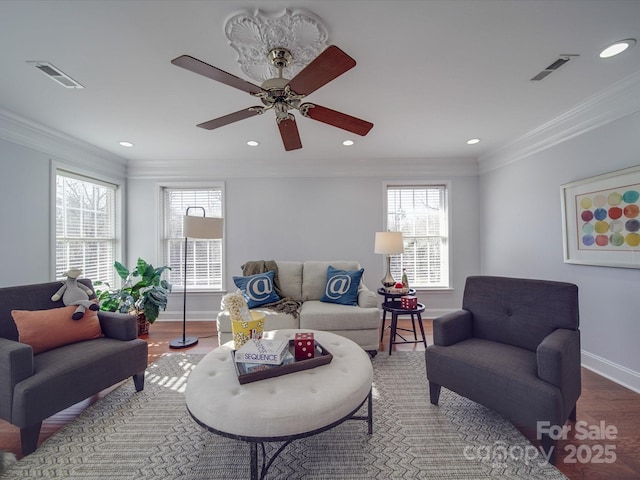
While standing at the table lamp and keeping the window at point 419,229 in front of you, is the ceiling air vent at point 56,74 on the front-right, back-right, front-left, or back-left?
back-left

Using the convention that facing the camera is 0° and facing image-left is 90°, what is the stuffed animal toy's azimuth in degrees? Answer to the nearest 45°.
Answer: approximately 315°

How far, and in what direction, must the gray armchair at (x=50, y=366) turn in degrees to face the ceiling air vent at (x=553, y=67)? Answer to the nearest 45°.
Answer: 0° — it already faces it

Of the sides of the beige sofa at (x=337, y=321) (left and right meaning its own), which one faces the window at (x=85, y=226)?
right

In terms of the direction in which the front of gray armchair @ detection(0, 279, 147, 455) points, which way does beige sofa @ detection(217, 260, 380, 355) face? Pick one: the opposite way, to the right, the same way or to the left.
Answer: to the right

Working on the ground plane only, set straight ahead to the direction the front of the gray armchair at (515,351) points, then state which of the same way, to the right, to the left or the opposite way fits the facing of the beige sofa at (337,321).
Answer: to the left
